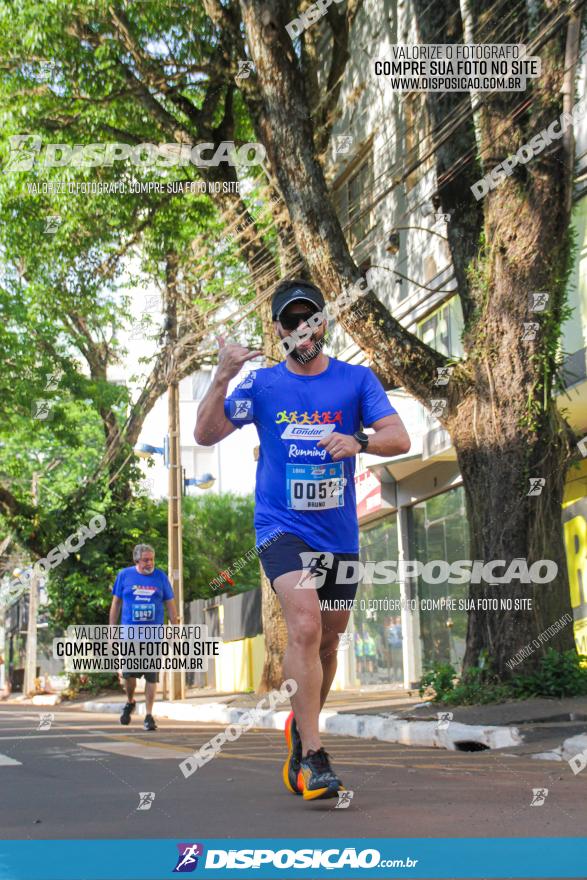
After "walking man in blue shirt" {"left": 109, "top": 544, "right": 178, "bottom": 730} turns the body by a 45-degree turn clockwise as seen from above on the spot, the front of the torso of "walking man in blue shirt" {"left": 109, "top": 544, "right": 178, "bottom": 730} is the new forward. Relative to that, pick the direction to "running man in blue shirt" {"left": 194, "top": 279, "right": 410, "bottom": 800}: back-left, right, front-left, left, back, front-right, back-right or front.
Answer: front-left

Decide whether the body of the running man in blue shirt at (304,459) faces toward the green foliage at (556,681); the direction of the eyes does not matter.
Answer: no

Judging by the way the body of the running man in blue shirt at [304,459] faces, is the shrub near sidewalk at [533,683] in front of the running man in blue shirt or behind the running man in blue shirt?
behind

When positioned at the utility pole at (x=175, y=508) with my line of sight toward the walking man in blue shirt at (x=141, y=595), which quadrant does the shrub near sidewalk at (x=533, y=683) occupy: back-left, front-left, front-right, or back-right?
front-left

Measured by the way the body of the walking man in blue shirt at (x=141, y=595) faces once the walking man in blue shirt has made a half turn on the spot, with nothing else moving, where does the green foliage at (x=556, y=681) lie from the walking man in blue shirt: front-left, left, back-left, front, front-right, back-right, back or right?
back-right

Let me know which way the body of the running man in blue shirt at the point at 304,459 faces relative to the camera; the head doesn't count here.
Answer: toward the camera

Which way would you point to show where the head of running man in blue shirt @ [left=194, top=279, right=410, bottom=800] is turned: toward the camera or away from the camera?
toward the camera

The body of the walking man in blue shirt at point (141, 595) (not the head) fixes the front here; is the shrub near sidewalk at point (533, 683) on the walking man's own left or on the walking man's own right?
on the walking man's own left

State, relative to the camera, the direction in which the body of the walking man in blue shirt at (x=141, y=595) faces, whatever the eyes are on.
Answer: toward the camera
